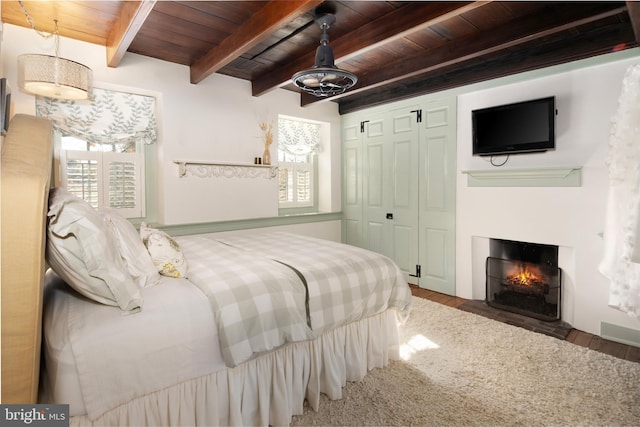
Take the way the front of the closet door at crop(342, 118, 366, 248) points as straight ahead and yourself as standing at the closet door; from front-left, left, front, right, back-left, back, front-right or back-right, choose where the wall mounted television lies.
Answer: left

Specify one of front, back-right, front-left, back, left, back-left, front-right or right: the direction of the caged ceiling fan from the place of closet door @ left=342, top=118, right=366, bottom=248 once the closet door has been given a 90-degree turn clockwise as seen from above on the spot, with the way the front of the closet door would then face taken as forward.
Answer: back-left

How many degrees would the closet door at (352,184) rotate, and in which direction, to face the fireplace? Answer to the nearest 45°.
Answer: approximately 90° to its left

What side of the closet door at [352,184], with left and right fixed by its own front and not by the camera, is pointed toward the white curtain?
left

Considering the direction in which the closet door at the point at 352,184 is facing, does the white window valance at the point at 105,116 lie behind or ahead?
ahead

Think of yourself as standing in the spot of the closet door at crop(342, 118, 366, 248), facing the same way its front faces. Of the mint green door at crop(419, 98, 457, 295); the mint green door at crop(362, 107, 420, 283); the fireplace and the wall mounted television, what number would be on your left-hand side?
4

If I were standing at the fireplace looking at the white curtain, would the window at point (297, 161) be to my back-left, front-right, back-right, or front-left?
back-right

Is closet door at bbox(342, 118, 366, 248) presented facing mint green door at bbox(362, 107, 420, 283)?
no

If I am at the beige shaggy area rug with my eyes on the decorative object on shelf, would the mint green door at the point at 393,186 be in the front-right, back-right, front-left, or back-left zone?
front-right

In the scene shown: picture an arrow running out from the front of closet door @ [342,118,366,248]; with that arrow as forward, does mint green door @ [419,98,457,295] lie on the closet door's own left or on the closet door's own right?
on the closet door's own left

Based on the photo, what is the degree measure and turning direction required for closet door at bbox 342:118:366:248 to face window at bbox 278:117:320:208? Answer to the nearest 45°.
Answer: approximately 45° to its right

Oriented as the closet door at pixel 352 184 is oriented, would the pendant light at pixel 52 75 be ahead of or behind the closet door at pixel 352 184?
ahead
